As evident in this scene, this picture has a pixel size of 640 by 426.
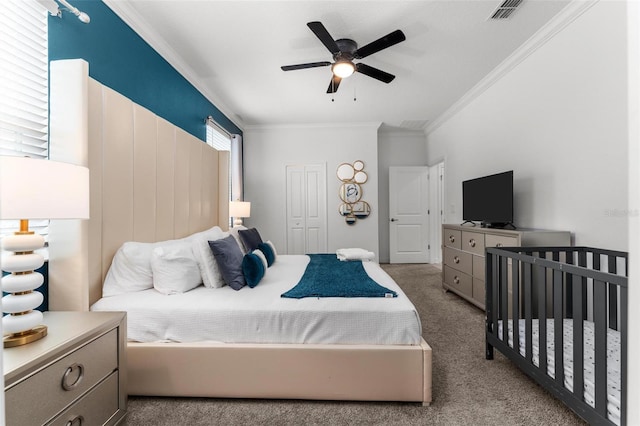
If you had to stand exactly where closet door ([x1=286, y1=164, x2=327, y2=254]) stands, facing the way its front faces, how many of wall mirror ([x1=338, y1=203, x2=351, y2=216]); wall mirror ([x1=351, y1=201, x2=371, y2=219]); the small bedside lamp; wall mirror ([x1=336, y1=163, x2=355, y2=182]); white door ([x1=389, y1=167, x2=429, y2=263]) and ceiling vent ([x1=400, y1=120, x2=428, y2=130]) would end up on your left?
5

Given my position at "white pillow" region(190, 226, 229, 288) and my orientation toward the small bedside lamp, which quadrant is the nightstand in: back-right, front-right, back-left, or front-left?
back-left

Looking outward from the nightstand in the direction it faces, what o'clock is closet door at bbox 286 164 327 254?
The closet door is roughly at 9 o'clock from the nightstand.

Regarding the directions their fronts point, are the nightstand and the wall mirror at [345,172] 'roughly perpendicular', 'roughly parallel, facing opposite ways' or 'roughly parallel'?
roughly perpendicular

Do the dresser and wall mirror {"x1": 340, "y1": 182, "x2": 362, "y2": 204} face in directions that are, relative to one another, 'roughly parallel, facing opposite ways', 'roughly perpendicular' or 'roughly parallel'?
roughly perpendicular

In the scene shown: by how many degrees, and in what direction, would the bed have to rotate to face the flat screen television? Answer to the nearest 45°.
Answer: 0° — it already faces it

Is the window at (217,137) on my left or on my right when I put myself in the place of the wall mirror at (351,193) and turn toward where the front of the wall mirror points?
on my right

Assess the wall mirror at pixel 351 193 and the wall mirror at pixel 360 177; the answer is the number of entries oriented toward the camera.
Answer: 2

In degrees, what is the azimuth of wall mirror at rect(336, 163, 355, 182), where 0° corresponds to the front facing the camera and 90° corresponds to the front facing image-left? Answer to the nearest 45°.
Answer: approximately 0°

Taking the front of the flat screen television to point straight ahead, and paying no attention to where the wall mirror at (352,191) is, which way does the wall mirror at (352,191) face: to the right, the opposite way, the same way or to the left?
to the left

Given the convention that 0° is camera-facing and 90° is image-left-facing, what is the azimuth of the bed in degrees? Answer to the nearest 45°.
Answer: approximately 270°

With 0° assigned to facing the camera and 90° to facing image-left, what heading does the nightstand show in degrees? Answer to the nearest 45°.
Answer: approximately 315°
